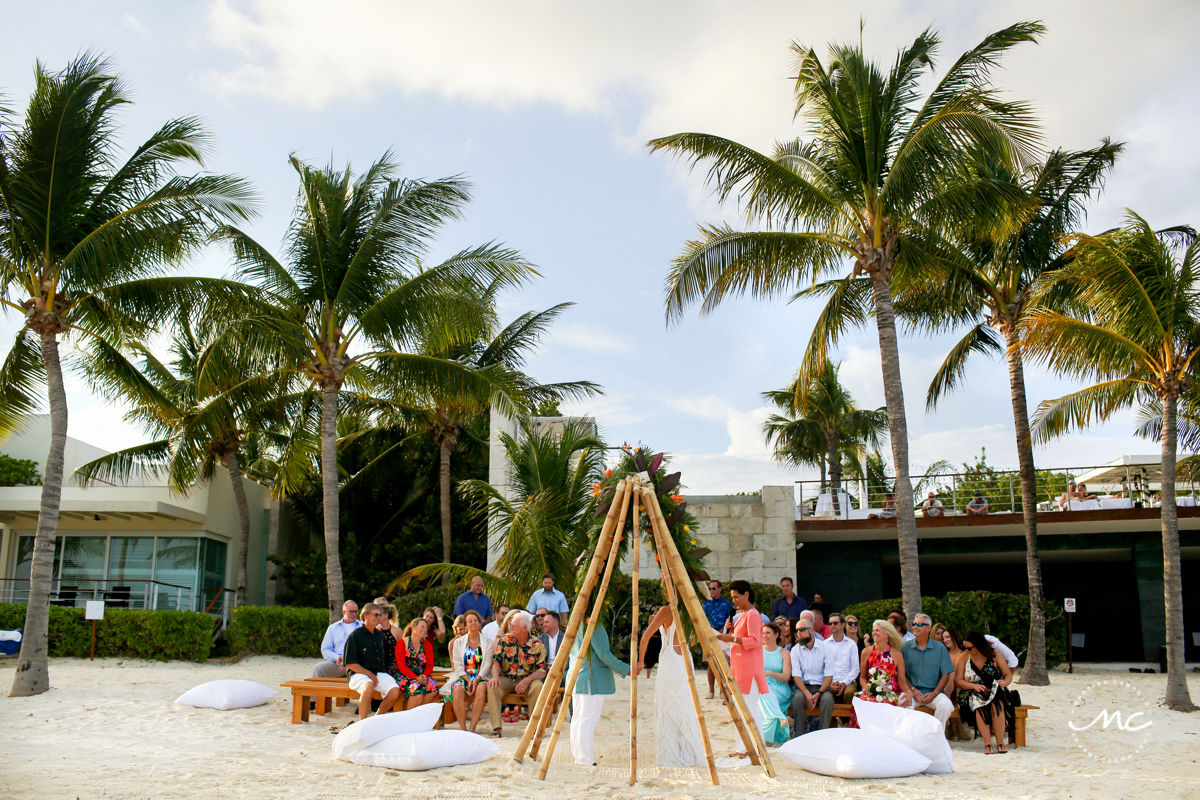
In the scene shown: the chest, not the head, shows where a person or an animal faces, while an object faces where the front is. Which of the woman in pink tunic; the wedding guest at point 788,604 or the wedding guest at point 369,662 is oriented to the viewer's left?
the woman in pink tunic

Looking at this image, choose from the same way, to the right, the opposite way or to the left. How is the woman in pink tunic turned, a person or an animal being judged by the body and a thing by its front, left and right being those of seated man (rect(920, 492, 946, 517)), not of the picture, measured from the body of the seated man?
to the right

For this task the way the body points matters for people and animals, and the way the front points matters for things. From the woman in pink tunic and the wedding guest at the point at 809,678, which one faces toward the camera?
the wedding guest

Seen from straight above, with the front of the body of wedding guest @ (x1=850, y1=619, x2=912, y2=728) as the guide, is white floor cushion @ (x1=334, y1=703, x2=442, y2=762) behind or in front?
in front

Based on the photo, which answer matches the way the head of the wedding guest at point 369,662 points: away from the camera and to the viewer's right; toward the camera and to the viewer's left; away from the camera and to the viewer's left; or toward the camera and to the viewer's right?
toward the camera and to the viewer's right

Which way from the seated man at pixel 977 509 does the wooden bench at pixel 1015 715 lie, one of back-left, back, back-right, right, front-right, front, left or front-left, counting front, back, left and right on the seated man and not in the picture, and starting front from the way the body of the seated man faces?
front

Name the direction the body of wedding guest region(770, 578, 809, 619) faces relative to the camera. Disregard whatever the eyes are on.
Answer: toward the camera

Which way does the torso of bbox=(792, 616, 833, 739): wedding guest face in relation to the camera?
toward the camera

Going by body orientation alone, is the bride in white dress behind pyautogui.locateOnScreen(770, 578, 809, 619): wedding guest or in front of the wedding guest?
in front

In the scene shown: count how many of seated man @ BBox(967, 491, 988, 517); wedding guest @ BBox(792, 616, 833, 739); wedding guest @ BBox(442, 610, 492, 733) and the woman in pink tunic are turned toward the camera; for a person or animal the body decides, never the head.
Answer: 3

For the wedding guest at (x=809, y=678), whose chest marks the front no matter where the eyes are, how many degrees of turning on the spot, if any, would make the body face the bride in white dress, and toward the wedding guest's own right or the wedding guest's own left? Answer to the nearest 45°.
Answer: approximately 45° to the wedding guest's own right

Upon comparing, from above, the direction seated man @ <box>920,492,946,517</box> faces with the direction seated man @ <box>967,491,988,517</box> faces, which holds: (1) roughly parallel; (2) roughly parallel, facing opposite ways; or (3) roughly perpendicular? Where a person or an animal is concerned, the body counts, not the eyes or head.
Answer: roughly parallel

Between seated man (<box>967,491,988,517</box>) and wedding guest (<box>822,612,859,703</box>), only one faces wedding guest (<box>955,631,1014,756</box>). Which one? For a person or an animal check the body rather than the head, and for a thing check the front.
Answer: the seated man

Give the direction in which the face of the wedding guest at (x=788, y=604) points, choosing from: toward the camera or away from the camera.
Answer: toward the camera

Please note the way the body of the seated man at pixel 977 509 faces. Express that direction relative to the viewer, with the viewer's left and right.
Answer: facing the viewer

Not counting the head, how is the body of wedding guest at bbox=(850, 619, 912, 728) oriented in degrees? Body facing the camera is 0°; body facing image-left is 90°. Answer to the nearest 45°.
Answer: approximately 45°

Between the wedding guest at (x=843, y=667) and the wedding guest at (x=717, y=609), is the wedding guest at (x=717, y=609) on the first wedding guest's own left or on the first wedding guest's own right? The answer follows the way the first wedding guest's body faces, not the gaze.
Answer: on the first wedding guest's own right

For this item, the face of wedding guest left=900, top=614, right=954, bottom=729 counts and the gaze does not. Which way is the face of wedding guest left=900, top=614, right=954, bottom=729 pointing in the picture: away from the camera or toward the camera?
toward the camera
